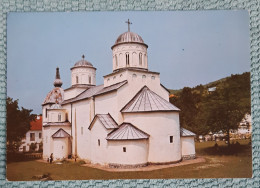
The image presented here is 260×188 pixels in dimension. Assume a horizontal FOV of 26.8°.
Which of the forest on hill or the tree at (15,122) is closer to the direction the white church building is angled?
the tree

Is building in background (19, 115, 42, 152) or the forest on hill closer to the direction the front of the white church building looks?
the building in background
